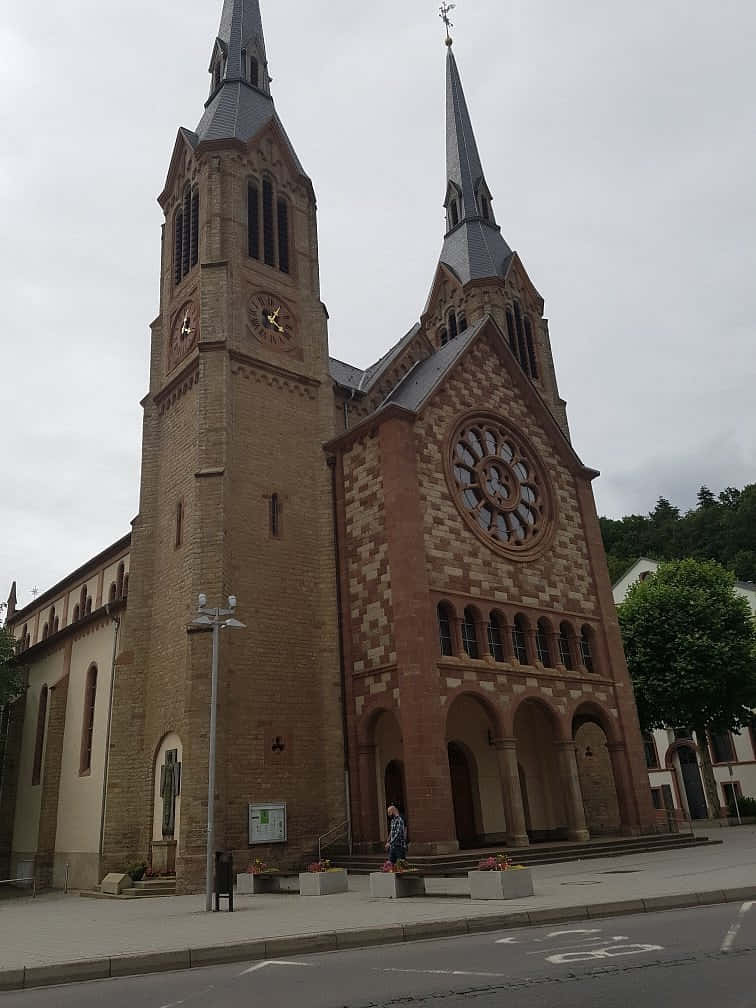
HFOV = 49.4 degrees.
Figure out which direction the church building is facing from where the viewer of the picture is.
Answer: facing the viewer and to the right of the viewer

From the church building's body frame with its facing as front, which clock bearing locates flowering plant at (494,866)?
The flowering plant is roughly at 1 o'clock from the church building.

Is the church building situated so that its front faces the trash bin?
no

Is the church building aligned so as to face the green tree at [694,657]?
no

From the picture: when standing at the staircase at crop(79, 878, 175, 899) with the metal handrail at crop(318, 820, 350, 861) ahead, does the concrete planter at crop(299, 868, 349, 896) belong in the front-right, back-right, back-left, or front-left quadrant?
front-right

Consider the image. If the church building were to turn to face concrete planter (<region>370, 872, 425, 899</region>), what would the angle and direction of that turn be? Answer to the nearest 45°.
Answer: approximately 45° to its right
